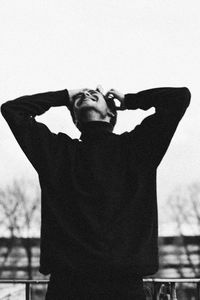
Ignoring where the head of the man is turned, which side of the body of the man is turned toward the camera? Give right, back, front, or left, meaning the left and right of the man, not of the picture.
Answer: front
